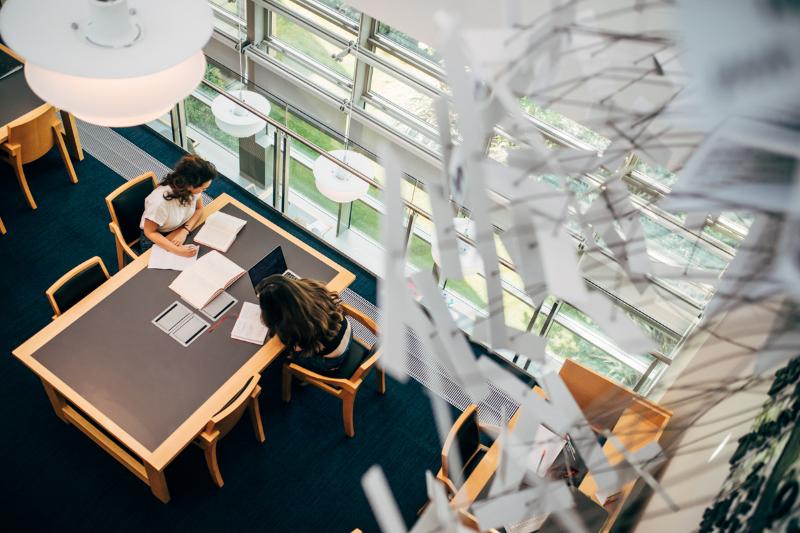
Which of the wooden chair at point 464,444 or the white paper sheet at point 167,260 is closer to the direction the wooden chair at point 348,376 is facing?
the white paper sheet

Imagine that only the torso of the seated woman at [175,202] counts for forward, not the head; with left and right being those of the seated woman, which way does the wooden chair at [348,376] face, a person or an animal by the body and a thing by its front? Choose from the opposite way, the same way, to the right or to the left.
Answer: the opposite way

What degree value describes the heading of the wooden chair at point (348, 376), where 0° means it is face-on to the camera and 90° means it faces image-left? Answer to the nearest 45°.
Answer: approximately 135°

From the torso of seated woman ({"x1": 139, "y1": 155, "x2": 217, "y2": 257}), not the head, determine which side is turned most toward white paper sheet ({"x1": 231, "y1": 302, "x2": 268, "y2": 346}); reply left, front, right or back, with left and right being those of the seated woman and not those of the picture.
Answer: front

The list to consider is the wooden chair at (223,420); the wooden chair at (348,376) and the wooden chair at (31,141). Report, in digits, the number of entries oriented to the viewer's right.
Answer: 0

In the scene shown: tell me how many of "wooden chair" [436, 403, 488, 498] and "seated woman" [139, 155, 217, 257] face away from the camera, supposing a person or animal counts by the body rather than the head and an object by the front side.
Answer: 0

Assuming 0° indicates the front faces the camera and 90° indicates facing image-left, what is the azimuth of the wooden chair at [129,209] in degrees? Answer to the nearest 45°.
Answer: approximately 315°

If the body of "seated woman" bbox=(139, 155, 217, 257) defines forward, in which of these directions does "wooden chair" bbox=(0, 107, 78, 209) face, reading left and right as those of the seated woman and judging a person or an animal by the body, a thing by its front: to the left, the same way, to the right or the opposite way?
the opposite way

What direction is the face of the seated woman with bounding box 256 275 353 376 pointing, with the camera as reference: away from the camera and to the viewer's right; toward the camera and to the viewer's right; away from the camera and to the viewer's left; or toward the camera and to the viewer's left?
away from the camera and to the viewer's left

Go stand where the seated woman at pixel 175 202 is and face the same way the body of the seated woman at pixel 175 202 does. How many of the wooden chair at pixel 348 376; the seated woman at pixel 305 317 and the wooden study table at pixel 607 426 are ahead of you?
3

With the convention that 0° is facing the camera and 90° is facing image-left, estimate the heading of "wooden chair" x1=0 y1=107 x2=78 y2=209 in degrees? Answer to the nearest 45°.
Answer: approximately 135°

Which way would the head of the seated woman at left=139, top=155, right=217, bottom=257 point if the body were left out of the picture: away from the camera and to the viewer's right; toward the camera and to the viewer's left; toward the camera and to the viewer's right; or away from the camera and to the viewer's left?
toward the camera and to the viewer's right

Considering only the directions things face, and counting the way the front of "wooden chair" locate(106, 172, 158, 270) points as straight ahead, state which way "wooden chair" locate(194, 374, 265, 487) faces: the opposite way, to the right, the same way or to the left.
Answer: the opposite way

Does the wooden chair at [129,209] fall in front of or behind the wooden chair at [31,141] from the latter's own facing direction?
behind

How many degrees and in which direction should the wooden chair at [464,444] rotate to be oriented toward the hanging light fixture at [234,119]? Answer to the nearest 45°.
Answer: approximately 180°

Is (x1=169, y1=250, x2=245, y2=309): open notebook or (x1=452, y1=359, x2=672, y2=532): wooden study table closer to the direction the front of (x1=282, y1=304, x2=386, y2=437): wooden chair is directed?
the open notebook

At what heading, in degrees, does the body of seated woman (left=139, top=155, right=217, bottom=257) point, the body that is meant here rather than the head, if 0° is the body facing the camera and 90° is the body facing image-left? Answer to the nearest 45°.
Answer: approximately 315°

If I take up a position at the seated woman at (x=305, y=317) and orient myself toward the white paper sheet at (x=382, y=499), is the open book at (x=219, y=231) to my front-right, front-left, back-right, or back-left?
back-right
